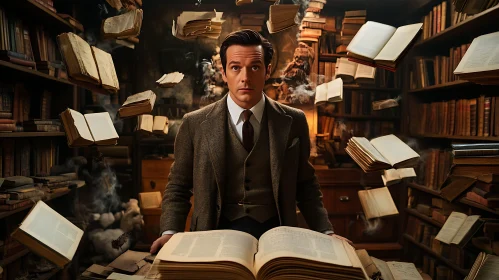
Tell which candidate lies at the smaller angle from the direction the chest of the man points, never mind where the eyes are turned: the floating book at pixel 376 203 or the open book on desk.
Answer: the open book on desk

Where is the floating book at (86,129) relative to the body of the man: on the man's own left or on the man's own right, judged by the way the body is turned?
on the man's own right

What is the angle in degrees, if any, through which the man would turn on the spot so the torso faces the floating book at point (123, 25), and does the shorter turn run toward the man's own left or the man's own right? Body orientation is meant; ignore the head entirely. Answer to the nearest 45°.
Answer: approximately 135° to the man's own right

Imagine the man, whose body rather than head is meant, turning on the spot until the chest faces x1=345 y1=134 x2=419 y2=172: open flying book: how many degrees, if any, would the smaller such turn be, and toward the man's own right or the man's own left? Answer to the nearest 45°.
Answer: approximately 135° to the man's own left

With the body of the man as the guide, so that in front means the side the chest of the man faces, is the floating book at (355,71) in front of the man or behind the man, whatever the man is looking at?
behind

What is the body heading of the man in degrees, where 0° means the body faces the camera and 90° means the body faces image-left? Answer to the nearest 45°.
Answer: approximately 0°

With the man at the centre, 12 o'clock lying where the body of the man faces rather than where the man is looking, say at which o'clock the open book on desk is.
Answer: The open book on desk is roughly at 12 o'clock from the man.

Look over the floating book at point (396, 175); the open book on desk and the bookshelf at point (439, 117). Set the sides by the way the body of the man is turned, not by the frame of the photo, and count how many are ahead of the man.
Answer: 1

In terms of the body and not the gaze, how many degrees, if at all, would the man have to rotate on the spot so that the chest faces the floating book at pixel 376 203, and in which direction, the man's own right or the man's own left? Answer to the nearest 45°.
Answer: approximately 135° to the man's own left

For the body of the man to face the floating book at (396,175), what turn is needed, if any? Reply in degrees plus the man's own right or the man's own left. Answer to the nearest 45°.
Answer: approximately 135° to the man's own left

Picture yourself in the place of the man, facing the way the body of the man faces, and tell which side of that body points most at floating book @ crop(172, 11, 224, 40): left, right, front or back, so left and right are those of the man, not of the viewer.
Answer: back
